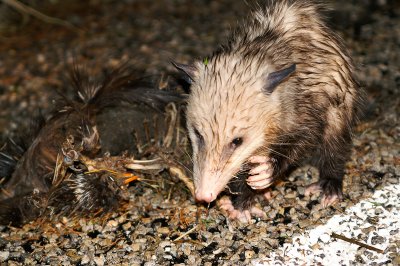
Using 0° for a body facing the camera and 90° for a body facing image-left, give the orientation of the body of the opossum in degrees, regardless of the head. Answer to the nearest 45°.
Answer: approximately 45°
